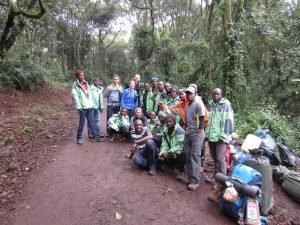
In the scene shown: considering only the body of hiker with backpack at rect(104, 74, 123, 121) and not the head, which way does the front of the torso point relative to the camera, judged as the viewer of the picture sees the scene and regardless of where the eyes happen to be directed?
toward the camera

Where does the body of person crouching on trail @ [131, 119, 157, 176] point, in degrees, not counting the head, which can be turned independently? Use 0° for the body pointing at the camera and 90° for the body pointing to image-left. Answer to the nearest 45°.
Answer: approximately 0°

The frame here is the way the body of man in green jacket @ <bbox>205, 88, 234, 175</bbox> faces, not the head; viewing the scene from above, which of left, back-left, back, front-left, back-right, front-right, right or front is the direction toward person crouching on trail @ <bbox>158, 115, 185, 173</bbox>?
front-right

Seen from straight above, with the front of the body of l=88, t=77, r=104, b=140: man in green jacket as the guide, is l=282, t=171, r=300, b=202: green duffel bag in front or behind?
in front

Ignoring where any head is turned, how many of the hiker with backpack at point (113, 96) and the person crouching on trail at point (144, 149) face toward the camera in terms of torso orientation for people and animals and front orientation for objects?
2

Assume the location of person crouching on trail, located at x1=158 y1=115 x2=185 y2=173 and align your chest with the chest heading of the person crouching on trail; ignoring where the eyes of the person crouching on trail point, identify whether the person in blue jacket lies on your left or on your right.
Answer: on your right

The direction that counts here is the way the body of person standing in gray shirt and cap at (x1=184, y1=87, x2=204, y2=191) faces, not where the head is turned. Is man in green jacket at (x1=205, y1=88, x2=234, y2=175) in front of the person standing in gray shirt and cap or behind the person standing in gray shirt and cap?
behind

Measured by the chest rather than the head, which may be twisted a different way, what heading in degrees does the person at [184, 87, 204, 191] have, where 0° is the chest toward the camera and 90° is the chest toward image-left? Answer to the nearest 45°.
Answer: approximately 45°
